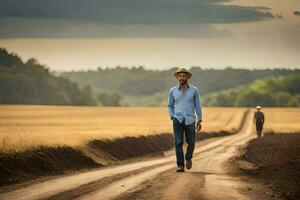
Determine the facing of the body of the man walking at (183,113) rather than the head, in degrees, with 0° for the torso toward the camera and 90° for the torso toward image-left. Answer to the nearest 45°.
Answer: approximately 0°
